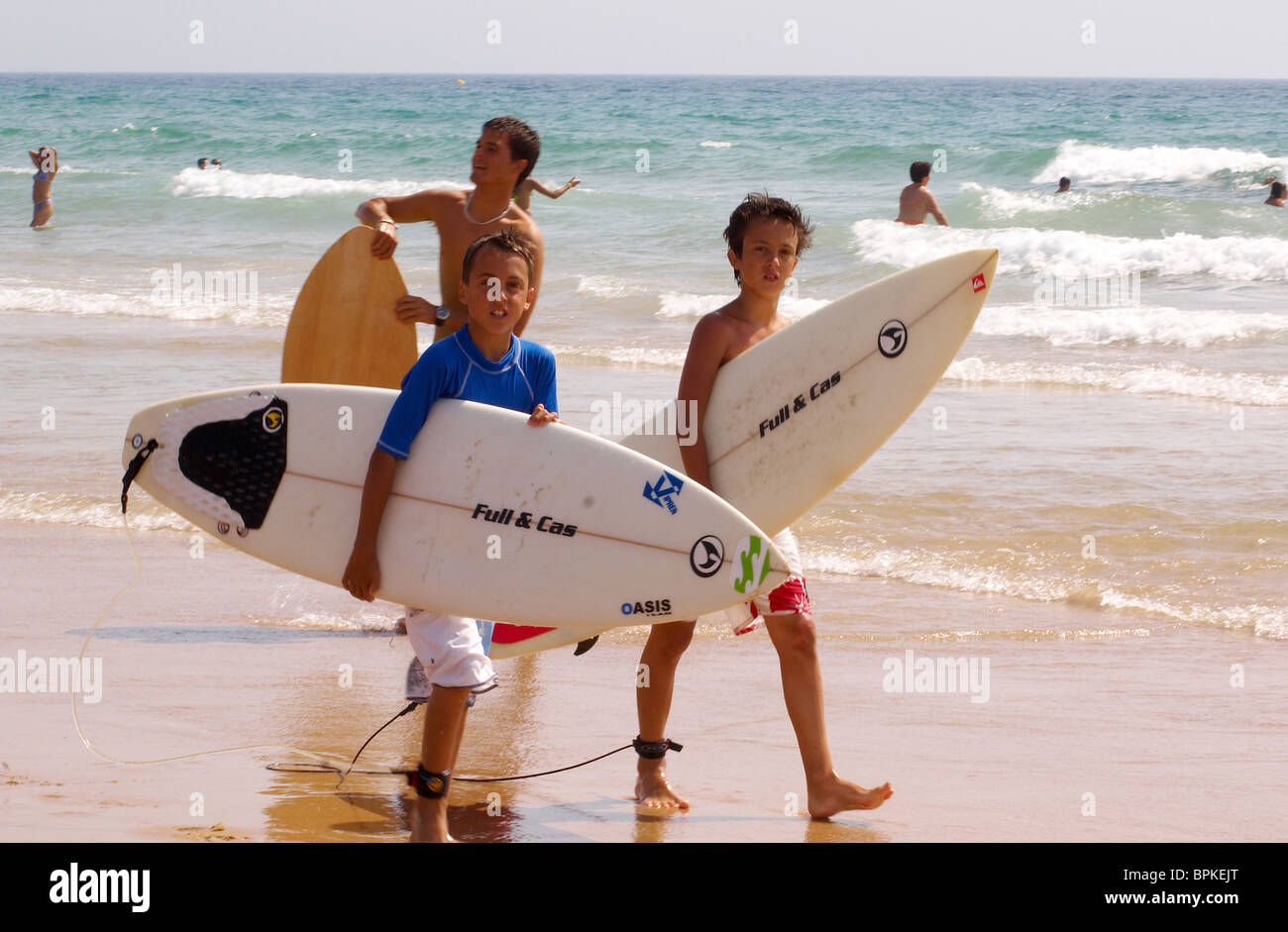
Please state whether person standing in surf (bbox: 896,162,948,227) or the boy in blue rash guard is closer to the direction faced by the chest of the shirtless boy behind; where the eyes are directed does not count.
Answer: the boy in blue rash guard

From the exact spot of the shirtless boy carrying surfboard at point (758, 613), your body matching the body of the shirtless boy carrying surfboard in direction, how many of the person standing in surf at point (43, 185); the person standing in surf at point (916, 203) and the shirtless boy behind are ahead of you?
0

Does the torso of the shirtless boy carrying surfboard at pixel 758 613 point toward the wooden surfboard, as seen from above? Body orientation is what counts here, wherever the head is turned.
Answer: no

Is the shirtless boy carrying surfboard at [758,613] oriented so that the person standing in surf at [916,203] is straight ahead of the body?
no

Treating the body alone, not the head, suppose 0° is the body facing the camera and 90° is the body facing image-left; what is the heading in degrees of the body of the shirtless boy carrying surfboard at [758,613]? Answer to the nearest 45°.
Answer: approximately 315°

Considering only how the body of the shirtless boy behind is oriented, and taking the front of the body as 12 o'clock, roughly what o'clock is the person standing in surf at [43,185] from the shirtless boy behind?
The person standing in surf is roughly at 4 o'clock from the shirtless boy behind.

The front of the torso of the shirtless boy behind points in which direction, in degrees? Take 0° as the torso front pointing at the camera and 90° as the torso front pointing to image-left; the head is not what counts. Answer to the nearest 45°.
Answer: approximately 45°

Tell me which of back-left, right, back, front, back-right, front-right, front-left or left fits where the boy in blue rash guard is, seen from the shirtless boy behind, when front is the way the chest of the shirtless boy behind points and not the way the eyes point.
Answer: front-left

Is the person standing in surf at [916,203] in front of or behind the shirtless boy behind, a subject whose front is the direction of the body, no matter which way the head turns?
behind

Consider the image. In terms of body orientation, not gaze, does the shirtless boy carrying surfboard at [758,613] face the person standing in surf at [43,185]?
no

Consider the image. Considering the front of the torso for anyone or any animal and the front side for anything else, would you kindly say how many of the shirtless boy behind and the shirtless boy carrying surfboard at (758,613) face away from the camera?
0

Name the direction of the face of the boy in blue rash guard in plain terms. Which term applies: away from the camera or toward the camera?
toward the camera
